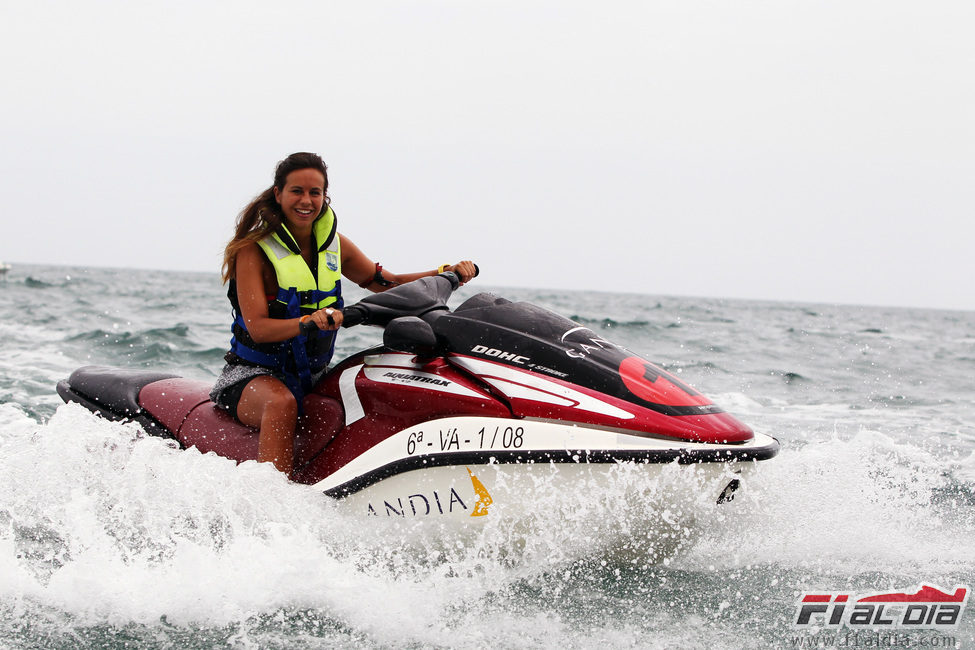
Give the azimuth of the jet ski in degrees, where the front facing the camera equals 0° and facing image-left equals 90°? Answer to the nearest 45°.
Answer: approximately 315°
